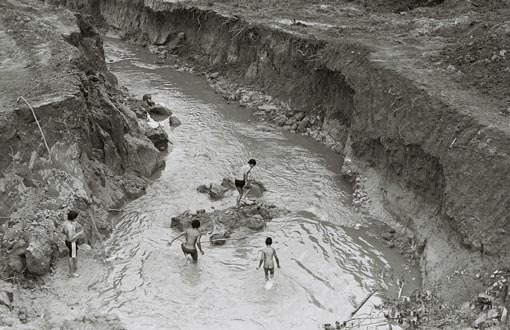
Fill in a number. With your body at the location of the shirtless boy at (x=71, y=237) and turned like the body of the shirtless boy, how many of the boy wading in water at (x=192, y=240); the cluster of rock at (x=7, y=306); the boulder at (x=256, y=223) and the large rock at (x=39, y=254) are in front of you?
2

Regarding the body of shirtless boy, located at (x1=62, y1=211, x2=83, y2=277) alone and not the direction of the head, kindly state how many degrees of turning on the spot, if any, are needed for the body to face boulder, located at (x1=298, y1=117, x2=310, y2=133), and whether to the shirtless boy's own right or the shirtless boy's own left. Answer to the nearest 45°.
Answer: approximately 45° to the shirtless boy's own left

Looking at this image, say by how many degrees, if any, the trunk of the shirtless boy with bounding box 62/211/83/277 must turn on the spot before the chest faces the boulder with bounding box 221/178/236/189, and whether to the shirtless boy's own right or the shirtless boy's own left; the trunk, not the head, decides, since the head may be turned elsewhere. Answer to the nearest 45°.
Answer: approximately 45° to the shirtless boy's own left

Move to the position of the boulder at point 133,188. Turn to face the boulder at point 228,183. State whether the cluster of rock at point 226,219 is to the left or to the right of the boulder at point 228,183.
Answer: right

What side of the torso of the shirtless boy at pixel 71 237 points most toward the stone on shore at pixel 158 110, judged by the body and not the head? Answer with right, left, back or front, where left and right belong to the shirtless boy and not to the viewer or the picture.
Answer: left

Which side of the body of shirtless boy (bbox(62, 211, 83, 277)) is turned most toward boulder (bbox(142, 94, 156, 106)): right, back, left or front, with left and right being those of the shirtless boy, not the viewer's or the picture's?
left

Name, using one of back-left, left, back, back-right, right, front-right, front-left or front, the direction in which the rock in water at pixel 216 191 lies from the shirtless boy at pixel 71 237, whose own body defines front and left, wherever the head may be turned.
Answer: front-left

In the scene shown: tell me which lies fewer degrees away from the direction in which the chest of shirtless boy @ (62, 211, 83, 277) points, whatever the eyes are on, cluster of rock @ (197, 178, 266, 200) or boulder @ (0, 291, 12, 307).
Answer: the cluster of rock

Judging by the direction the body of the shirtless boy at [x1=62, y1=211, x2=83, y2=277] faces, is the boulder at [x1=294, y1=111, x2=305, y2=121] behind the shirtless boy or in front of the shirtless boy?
in front

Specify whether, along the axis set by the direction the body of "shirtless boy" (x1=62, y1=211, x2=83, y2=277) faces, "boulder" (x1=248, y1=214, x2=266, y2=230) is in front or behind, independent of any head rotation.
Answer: in front

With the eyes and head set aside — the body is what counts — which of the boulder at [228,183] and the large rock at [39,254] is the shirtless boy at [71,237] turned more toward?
the boulder

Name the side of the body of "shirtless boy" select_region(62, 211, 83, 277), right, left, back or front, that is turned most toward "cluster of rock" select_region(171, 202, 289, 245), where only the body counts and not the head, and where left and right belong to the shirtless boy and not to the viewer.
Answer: front

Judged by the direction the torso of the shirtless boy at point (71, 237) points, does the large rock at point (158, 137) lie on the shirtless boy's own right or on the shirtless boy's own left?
on the shirtless boy's own left

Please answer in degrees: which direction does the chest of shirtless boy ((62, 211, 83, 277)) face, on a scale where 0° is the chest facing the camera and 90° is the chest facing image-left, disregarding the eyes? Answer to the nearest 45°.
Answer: approximately 270°
